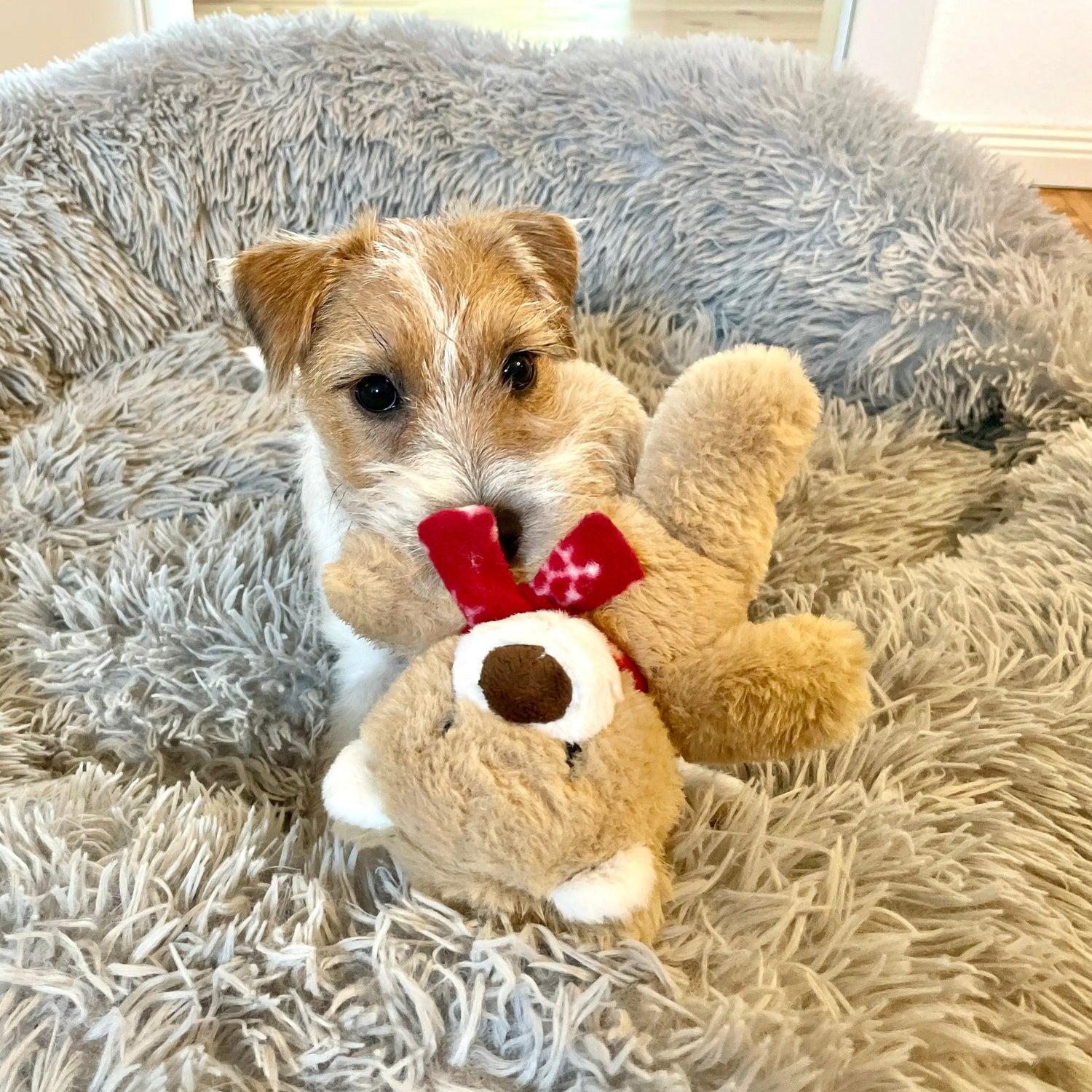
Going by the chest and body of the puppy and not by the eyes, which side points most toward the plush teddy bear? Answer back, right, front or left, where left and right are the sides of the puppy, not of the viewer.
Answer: front

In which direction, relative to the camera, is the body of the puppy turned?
toward the camera
